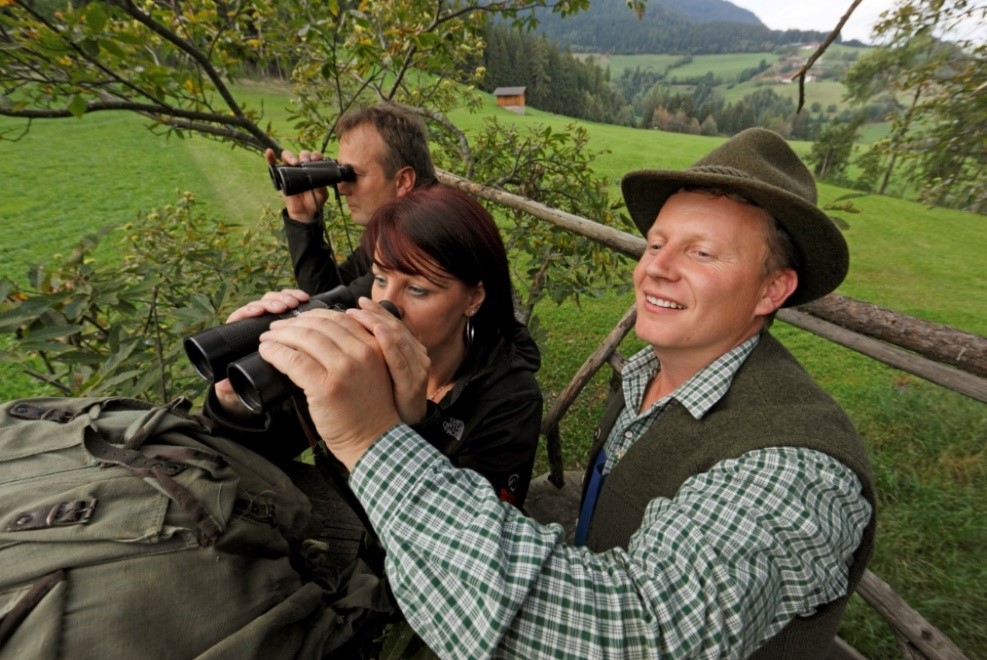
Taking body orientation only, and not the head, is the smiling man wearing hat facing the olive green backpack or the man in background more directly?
the olive green backpack

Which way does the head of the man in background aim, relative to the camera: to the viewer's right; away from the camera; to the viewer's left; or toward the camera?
to the viewer's left

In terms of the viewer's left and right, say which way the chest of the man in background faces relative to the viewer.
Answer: facing to the left of the viewer

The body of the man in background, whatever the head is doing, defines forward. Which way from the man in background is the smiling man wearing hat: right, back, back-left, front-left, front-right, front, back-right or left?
left

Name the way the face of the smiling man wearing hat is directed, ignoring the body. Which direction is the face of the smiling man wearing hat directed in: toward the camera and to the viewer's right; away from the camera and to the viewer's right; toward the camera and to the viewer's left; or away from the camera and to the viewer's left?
toward the camera and to the viewer's left

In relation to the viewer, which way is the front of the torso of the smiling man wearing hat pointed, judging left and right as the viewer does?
facing the viewer and to the left of the viewer

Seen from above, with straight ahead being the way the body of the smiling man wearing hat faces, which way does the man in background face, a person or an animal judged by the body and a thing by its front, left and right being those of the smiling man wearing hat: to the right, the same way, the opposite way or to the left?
the same way

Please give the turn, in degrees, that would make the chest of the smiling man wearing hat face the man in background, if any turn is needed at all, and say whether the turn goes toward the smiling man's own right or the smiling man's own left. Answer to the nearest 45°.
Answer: approximately 90° to the smiling man's own right

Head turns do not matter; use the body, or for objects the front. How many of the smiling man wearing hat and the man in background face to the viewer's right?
0
